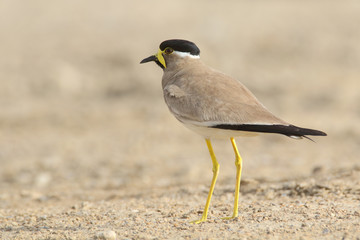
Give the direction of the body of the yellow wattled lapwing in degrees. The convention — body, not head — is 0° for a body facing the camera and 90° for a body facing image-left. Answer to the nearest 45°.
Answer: approximately 90°
